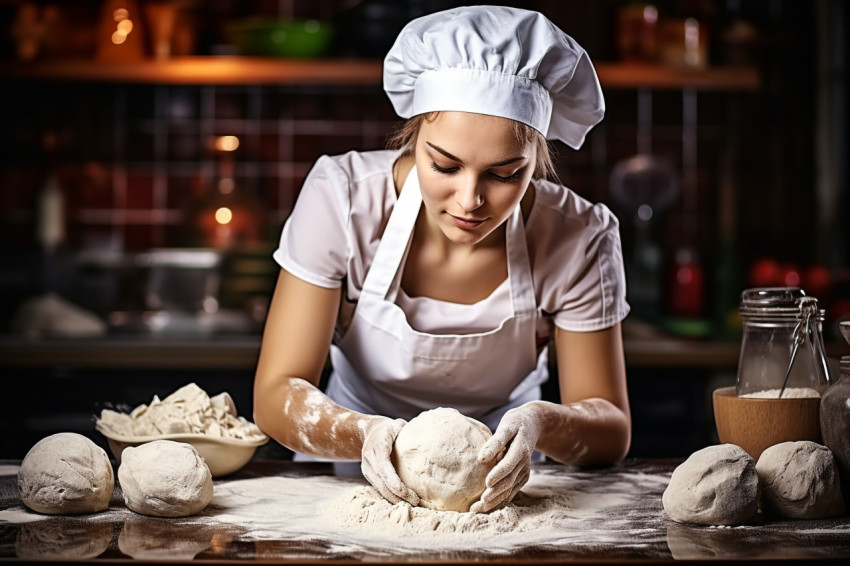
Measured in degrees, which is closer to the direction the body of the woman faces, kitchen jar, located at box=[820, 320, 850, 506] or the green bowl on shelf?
the kitchen jar

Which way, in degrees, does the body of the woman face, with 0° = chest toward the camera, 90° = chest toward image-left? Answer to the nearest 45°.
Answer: approximately 0°

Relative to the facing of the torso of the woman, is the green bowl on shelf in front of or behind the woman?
behind

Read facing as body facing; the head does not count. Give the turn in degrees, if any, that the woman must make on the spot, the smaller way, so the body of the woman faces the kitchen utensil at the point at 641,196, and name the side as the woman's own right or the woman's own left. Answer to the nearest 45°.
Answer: approximately 180°

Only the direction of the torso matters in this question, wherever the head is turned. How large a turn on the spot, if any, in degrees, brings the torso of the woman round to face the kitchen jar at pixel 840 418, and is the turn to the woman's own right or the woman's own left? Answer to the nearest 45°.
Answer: approximately 45° to the woman's own left

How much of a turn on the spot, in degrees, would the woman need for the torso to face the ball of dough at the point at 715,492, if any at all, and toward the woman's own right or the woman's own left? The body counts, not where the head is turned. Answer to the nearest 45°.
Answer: approximately 45° to the woman's own left

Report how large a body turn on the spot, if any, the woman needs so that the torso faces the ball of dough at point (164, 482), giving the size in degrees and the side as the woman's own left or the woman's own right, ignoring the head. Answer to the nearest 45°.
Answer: approximately 45° to the woman's own right

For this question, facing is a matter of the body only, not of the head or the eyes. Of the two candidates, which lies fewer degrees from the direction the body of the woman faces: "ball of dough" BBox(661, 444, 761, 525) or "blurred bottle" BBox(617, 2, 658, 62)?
the ball of dough
